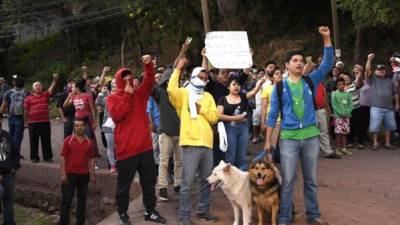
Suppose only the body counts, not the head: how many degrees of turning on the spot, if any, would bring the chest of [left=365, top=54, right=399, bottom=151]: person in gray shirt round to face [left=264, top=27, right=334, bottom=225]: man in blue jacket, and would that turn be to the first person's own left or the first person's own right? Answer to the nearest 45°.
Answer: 0° — they already face them

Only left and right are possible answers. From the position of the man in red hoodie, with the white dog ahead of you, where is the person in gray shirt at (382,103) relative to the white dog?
left

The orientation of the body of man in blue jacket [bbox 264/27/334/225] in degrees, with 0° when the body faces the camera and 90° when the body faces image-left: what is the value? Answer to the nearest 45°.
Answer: approximately 0°

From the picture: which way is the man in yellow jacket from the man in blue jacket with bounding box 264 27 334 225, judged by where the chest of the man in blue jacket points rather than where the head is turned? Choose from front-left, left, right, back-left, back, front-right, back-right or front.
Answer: right

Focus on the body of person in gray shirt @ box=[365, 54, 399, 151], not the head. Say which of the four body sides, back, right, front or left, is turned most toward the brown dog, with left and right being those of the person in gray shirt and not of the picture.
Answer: front

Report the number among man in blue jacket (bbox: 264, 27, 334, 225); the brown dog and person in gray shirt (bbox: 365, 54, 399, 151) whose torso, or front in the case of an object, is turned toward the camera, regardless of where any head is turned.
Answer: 3

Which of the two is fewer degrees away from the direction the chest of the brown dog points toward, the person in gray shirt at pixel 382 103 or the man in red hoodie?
the man in red hoodie
